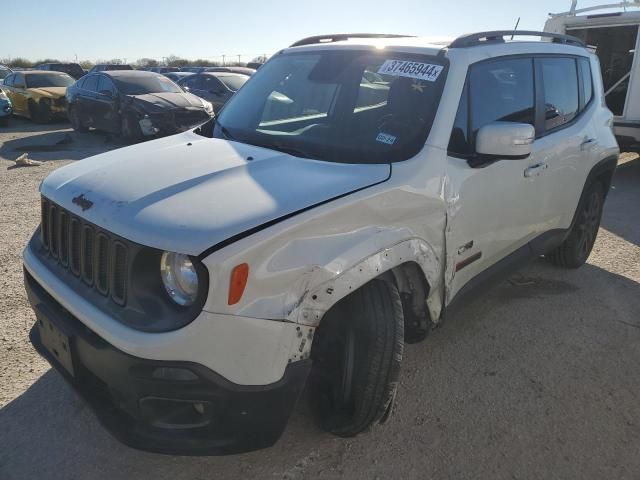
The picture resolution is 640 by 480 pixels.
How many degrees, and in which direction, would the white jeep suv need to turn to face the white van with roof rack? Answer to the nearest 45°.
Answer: approximately 180°

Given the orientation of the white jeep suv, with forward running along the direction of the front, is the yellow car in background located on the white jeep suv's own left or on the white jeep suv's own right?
on the white jeep suv's own right

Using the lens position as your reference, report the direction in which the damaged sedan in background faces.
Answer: facing the viewer and to the right of the viewer

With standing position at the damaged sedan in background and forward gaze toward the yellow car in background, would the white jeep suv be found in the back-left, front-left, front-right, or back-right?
back-left

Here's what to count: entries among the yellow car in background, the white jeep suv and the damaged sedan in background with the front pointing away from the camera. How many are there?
0

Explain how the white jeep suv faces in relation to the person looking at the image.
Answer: facing the viewer and to the left of the viewer

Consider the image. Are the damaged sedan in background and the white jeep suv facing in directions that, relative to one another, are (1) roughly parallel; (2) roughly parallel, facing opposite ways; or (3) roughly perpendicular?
roughly perpendicular

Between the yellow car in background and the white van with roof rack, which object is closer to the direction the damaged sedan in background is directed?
the white van with roof rack
